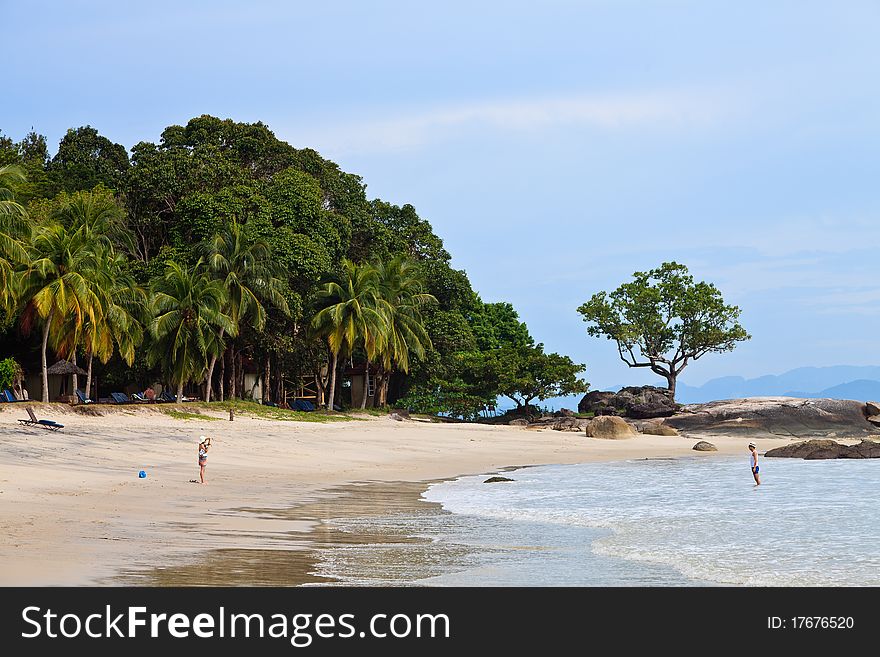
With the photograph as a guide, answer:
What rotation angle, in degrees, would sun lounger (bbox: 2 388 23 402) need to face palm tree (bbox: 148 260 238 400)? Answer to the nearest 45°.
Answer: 0° — it already faces it

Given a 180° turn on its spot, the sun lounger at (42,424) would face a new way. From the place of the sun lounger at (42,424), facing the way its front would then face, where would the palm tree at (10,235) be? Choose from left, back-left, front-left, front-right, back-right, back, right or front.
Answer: right

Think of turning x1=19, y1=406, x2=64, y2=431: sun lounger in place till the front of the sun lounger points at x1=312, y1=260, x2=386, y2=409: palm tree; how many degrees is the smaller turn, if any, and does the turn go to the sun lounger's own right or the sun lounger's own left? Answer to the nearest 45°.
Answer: approximately 45° to the sun lounger's own left

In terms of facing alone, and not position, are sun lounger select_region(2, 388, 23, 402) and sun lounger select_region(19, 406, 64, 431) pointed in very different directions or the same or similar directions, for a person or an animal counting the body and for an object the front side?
same or similar directions

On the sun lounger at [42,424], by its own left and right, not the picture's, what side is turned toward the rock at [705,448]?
front

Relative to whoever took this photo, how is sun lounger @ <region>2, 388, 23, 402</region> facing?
facing to the right of the viewer

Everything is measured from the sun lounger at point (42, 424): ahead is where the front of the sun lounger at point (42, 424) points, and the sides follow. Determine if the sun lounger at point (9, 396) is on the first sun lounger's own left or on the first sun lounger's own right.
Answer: on the first sun lounger's own left

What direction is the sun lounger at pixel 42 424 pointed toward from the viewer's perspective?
to the viewer's right

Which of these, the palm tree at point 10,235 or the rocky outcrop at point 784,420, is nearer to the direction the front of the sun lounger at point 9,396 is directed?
the rocky outcrop

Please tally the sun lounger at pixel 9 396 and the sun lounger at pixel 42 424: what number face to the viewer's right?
2

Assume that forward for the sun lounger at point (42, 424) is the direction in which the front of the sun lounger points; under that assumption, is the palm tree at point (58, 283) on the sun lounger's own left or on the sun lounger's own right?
on the sun lounger's own left

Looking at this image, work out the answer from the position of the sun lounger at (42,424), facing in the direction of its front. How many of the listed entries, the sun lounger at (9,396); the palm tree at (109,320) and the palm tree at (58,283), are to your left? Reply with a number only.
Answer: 3

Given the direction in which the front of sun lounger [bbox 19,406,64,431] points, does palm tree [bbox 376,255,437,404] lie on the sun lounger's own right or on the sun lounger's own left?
on the sun lounger's own left
